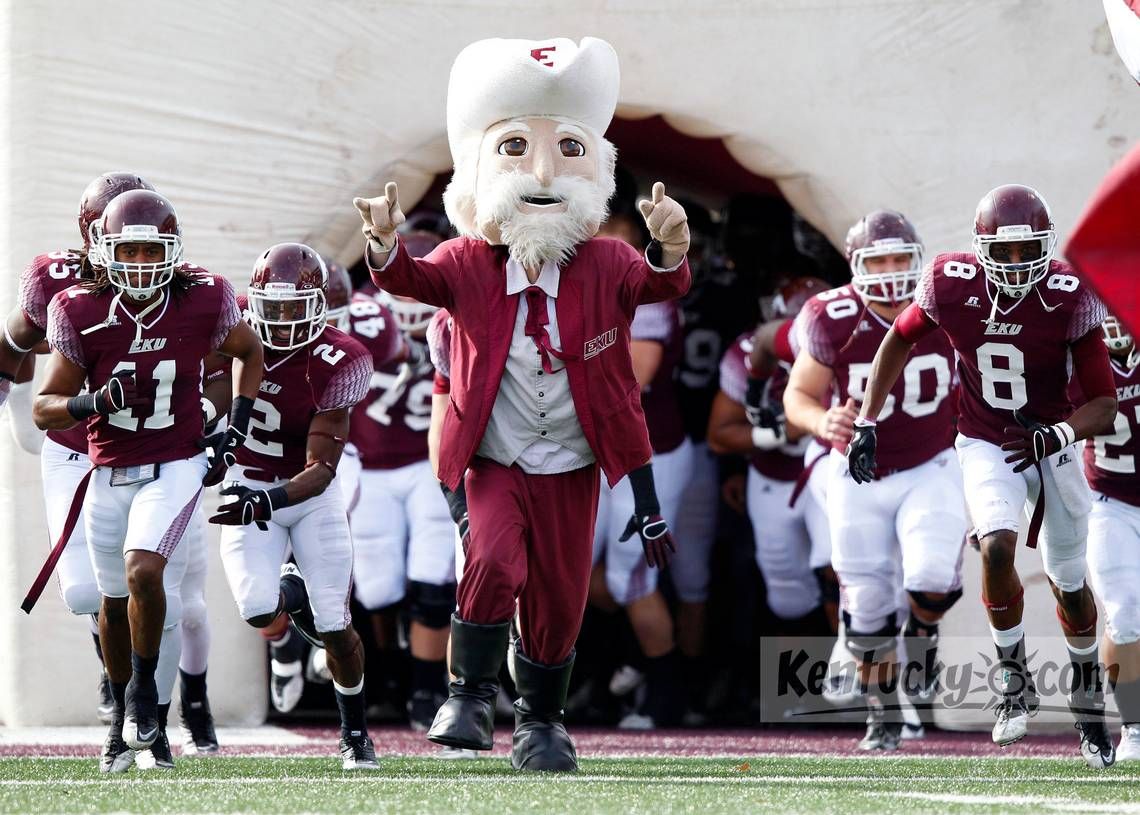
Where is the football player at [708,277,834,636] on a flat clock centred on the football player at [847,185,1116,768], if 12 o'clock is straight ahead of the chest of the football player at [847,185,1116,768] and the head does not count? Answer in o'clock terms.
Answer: the football player at [708,277,834,636] is roughly at 5 o'clock from the football player at [847,185,1116,768].

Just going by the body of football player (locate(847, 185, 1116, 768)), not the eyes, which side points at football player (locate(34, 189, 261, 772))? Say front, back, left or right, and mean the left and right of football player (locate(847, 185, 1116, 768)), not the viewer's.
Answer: right

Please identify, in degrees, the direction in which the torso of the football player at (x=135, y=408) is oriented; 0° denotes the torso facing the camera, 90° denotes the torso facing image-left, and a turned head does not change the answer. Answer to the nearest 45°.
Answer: approximately 0°

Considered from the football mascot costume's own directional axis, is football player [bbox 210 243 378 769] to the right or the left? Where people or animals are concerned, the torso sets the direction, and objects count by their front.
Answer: on its right

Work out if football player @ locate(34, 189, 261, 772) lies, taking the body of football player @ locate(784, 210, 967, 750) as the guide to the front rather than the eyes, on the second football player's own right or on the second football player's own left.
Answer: on the second football player's own right

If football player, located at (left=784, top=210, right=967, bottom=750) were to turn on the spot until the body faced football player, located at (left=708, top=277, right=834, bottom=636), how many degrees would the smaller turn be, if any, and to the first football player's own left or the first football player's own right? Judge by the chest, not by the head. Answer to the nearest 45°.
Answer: approximately 135° to the first football player's own right

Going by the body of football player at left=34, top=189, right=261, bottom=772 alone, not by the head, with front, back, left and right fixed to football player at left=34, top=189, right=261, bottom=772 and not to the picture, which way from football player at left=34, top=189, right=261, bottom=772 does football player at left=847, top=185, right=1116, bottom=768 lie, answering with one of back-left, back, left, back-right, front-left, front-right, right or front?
left

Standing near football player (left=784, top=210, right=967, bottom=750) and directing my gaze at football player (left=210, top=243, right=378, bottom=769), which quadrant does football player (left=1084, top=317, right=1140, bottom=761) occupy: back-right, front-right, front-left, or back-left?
back-left
